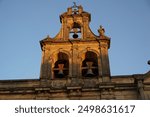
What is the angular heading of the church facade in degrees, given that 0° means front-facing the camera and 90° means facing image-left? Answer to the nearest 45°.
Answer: approximately 0°
